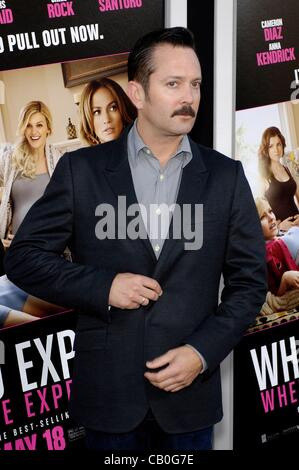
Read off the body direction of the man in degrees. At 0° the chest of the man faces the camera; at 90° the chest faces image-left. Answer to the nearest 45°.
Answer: approximately 0°
